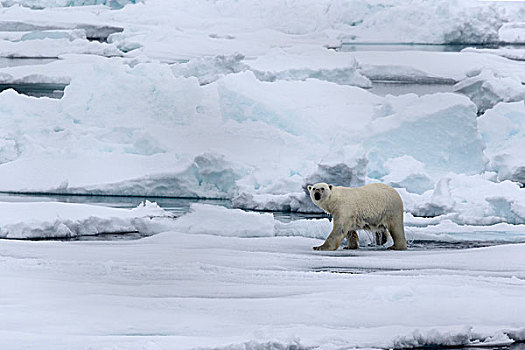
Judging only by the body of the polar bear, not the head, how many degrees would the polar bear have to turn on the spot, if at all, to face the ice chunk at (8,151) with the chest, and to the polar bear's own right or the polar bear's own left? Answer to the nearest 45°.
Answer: approximately 45° to the polar bear's own right

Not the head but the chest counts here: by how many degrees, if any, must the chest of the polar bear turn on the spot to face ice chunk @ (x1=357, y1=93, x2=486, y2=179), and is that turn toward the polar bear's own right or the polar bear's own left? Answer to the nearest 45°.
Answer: approximately 90° to the polar bear's own right

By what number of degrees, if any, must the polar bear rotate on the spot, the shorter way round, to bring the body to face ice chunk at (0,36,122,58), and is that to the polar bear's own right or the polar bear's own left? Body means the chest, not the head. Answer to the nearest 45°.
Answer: approximately 45° to the polar bear's own right

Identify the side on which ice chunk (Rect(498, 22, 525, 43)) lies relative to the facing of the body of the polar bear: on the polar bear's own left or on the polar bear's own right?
on the polar bear's own right

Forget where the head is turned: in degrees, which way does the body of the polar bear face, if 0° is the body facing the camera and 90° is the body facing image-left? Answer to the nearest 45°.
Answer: approximately 90°

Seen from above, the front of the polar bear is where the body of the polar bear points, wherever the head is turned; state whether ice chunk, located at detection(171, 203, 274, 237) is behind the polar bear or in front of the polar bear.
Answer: in front

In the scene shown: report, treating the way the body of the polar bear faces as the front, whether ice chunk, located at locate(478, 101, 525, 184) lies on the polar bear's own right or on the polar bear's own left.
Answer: on the polar bear's own right
